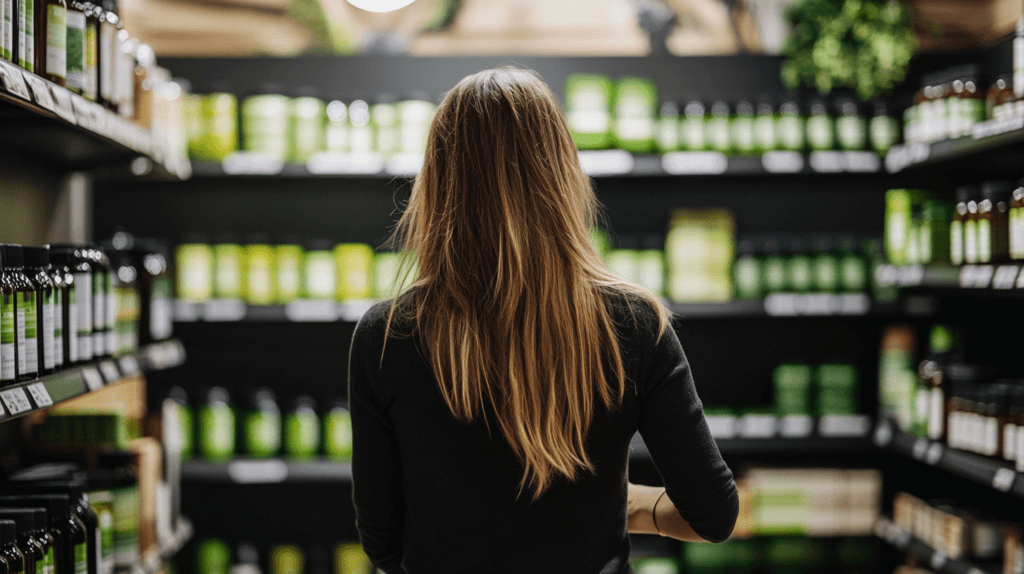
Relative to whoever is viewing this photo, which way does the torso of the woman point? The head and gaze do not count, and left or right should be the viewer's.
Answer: facing away from the viewer

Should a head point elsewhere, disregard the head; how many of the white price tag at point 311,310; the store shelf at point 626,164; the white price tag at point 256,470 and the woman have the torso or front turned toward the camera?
3

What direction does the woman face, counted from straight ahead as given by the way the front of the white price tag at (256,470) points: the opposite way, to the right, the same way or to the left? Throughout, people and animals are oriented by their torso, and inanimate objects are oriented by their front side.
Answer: the opposite way

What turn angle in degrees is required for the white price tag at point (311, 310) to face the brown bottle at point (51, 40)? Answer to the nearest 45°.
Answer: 0° — it already faces it
